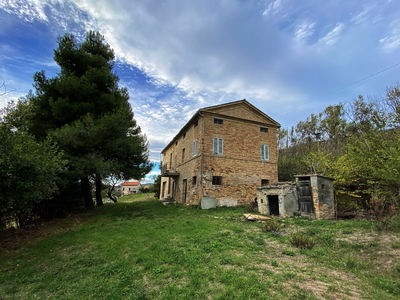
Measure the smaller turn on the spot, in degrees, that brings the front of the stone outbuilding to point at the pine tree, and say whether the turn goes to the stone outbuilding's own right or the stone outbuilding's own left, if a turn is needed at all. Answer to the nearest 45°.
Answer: approximately 45° to the stone outbuilding's own right

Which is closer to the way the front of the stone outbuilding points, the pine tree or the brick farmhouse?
the pine tree

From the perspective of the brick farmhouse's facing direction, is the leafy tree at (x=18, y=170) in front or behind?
in front

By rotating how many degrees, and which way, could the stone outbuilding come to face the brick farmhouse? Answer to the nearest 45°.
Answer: approximately 90° to its right

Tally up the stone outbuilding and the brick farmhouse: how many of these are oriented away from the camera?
0

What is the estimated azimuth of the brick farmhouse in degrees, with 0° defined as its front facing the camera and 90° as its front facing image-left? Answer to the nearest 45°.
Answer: approximately 45°

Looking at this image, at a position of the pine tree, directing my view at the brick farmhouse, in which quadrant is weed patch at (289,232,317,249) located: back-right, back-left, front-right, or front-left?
front-right

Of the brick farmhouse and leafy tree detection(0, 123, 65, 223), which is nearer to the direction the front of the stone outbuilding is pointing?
the leafy tree

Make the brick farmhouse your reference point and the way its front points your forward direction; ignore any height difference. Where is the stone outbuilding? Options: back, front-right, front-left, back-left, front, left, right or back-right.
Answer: left

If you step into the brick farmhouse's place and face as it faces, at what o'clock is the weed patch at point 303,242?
The weed patch is roughly at 10 o'clock from the brick farmhouse.

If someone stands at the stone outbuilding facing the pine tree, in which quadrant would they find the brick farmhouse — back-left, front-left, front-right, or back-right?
front-right

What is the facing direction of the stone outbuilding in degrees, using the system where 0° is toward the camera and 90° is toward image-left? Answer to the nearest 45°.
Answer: approximately 45°

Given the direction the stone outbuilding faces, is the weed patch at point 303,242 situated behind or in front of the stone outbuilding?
in front

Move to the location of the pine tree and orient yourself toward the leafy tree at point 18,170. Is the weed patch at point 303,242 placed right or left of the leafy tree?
left
